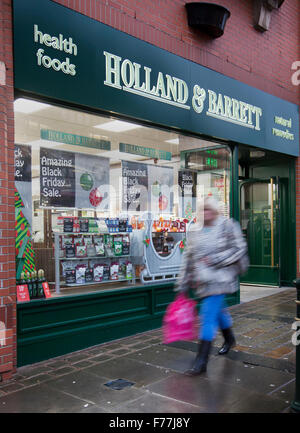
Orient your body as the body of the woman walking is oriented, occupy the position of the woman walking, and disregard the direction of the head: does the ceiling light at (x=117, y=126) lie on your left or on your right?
on your right

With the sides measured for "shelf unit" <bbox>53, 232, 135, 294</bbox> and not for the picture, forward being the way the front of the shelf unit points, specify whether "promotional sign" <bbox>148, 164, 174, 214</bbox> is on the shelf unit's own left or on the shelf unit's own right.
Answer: on the shelf unit's own left

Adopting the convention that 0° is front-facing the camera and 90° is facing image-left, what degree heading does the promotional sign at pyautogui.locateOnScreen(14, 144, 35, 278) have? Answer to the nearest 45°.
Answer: approximately 315°

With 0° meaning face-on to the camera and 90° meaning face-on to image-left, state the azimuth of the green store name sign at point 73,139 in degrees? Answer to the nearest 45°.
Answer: approximately 315°

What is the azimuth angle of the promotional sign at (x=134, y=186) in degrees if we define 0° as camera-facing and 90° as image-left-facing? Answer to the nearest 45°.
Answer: approximately 315°

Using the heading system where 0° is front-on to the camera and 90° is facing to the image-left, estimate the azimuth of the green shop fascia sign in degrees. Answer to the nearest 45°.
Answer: approximately 315°

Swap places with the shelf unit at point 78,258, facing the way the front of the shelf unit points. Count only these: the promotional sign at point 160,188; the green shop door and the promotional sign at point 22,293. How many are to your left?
2

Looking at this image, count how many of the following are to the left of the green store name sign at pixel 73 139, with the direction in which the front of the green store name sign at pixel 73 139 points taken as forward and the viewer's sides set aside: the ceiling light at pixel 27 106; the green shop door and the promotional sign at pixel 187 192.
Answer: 2

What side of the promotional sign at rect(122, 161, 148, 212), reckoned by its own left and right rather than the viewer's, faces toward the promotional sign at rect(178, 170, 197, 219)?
left

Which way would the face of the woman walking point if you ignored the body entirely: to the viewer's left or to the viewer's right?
to the viewer's left
